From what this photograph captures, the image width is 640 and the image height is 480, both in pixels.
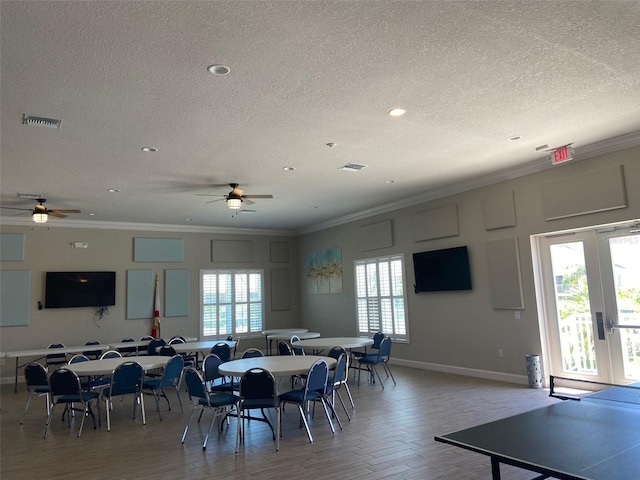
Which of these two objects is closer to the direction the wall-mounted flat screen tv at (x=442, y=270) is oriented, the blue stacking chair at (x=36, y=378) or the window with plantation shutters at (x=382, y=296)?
the blue stacking chair

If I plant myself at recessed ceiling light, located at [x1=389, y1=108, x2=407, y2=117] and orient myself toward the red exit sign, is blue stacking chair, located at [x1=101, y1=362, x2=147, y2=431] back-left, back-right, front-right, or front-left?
back-left

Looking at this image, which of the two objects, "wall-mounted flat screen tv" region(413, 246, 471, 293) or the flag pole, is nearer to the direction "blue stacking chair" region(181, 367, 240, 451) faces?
the wall-mounted flat screen tv

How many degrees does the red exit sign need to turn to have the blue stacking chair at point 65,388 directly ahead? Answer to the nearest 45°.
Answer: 0° — it already faces it

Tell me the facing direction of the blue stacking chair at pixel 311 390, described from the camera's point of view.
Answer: facing away from the viewer and to the left of the viewer

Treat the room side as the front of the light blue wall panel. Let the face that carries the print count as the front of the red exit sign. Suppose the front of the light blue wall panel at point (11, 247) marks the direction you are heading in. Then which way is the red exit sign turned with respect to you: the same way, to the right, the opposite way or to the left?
to the right

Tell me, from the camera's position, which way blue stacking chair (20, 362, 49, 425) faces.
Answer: facing away from the viewer and to the right of the viewer

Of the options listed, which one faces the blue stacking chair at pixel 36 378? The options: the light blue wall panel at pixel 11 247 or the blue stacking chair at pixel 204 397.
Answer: the light blue wall panel

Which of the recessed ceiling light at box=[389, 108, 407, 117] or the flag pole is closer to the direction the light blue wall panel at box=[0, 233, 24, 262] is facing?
the recessed ceiling light

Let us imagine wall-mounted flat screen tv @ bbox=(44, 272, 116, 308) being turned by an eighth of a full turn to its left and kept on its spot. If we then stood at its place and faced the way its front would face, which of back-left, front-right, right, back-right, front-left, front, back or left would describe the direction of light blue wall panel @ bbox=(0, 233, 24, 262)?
back-right

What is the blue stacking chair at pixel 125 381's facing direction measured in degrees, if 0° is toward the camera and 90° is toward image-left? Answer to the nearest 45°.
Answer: approximately 135°

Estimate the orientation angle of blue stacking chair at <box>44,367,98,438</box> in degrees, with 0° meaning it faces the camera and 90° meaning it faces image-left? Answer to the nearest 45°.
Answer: approximately 225°

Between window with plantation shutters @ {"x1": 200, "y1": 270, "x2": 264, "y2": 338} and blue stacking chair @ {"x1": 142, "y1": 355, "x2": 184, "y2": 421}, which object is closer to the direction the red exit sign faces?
the blue stacking chair
